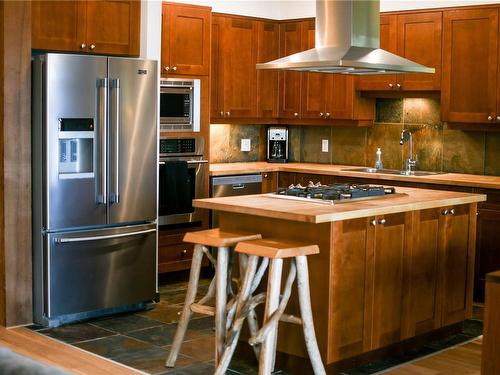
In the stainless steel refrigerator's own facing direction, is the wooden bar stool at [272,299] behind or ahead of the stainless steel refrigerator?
ahead

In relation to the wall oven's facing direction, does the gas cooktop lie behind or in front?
in front

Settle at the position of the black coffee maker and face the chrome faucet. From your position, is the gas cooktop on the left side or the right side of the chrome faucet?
right

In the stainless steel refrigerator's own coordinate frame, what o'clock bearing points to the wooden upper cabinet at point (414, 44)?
The wooden upper cabinet is roughly at 10 o'clock from the stainless steel refrigerator.

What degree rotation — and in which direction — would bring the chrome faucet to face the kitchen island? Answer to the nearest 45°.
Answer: approximately 45° to its left

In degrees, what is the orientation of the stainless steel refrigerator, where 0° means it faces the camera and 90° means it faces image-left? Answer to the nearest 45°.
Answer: approximately 315°

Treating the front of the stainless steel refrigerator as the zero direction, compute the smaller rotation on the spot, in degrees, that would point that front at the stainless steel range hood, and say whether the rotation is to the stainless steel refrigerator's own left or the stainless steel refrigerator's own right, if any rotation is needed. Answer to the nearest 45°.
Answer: approximately 45° to the stainless steel refrigerator's own left

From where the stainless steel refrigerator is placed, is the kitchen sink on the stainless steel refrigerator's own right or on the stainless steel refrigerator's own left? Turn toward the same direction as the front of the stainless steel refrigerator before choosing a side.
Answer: on the stainless steel refrigerator's own left

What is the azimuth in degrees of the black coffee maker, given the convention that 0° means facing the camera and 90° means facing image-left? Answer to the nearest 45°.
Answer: approximately 0°
